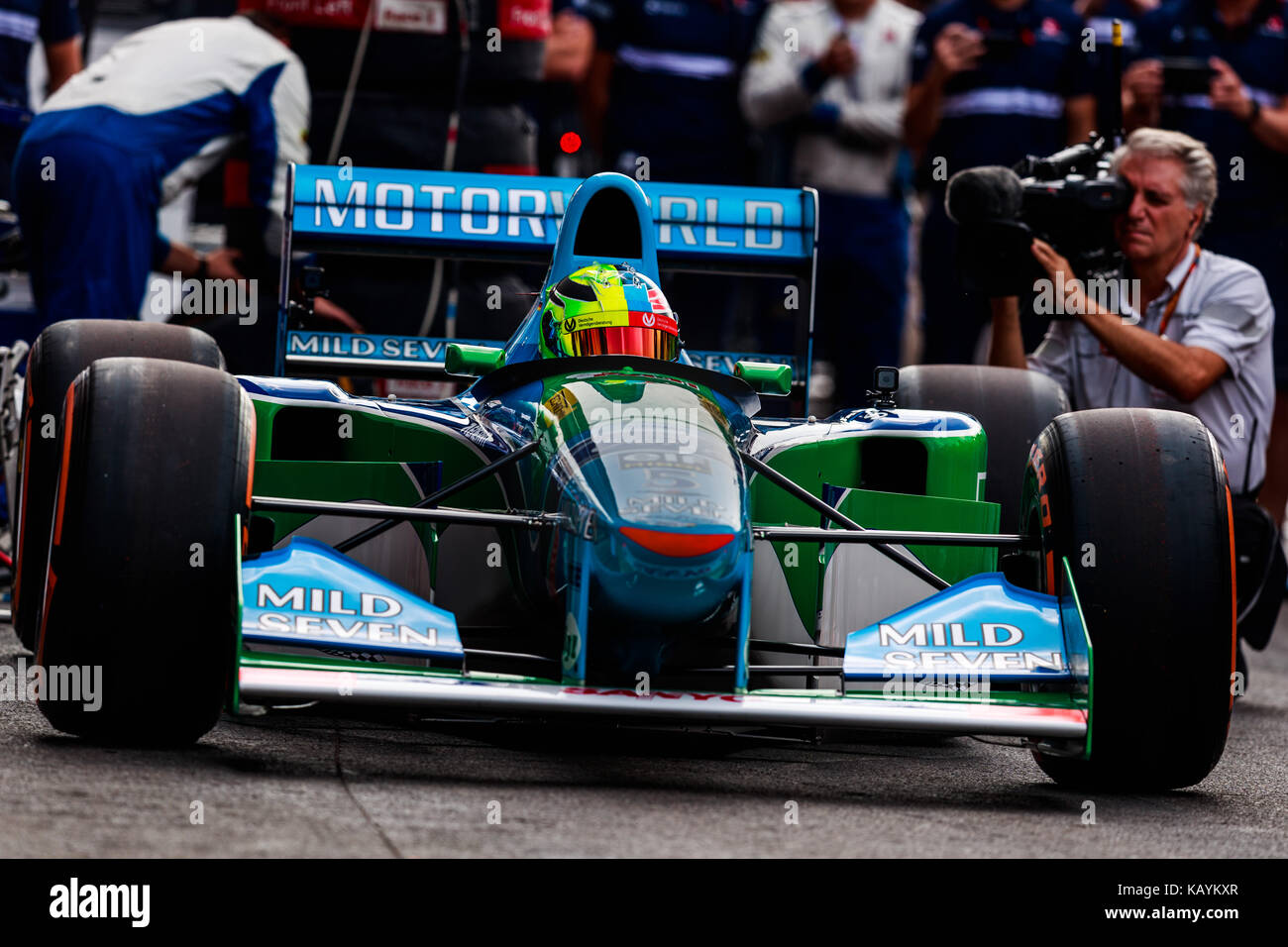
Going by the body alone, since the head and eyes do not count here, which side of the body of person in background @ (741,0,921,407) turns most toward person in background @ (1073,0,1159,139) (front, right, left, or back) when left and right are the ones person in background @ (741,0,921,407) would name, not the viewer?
left

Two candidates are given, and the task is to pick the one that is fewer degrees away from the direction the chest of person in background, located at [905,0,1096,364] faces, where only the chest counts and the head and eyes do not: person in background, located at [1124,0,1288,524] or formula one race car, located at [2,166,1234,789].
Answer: the formula one race car

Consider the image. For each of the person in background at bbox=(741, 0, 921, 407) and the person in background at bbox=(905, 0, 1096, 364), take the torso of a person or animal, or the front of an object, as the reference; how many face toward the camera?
2

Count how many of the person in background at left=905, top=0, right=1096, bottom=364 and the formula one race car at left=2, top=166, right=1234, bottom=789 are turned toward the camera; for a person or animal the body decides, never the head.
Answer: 2

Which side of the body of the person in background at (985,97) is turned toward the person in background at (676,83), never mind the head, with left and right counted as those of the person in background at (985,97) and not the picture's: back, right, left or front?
right

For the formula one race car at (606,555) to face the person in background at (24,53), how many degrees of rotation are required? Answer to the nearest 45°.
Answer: approximately 135° to its right

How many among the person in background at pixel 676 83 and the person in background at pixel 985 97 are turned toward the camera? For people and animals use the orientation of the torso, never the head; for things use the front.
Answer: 2

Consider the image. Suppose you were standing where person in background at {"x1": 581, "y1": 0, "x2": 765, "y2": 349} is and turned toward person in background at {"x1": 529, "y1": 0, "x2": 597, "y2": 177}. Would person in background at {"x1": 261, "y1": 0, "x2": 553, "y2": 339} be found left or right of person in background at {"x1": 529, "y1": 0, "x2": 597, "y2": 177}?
left

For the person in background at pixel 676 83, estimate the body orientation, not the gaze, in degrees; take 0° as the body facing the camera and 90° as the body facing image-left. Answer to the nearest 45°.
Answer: approximately 0°

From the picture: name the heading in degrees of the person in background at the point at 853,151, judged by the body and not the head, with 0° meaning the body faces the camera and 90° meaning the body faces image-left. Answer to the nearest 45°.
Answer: approximately 0°
